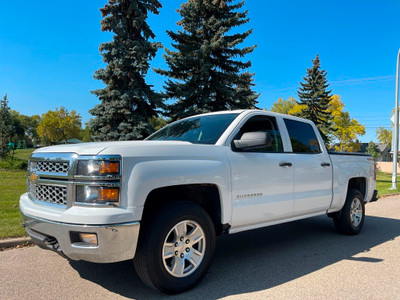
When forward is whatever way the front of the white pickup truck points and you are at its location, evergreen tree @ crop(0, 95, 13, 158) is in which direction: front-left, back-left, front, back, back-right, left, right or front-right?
right

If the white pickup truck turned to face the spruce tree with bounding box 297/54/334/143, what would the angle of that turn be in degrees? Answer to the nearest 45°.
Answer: approximately 135° to its right

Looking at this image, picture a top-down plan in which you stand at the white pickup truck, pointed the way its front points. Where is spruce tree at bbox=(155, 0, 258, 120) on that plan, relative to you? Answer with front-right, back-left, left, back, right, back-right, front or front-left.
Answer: back-right

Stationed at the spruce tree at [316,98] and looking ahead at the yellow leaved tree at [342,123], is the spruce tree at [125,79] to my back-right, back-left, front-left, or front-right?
back-right

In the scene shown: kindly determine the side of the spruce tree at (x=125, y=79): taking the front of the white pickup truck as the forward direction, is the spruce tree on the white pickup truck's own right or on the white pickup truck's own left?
on the white pickup truck's own right

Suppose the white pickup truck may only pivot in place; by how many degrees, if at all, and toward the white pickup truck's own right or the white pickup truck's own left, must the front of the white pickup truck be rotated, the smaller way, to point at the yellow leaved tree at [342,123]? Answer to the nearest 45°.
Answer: approximately 180°

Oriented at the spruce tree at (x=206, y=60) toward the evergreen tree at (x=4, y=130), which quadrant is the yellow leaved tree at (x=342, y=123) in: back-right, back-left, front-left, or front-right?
back-right

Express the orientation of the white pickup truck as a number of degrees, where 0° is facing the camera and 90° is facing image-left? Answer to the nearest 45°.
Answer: approximately 45°
